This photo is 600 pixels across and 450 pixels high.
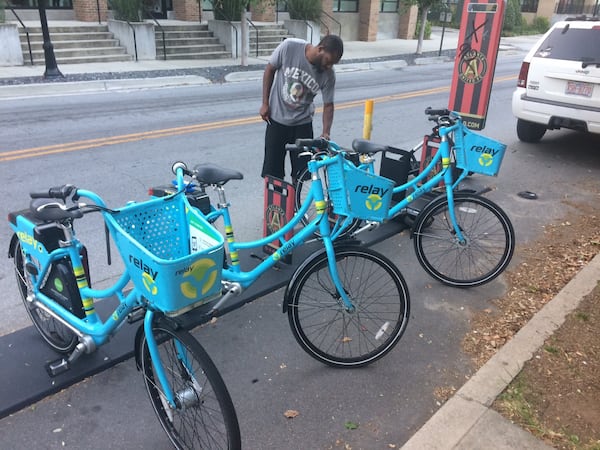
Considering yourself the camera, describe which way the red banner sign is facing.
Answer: facing the viewer

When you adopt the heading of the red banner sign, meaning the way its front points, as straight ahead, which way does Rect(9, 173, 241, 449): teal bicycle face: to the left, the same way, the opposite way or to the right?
to the left

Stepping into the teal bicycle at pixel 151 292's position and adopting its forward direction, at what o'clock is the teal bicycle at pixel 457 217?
the teal bicycle at pixel 457 217 is roughly at 10 o'clock from the teal bicycle at pixel 151 292.

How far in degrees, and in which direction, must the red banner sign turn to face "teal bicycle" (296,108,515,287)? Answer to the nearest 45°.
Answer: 0° — it already faces it

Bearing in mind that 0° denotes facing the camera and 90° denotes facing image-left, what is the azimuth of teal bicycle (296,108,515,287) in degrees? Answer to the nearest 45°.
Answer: approximately 315°

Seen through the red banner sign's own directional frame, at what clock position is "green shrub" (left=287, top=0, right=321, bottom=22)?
The green shrub is roughly at 5 o'clock from the red banner sign.

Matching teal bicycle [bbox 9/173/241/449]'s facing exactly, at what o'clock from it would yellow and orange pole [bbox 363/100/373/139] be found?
The yellow and orange pole is roughly at 9 o'clock from the teal bicycle.

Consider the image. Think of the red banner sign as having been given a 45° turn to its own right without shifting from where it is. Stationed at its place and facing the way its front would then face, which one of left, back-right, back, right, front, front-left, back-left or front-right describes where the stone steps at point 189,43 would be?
right

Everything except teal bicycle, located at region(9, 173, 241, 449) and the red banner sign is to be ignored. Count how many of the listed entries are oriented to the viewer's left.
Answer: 0

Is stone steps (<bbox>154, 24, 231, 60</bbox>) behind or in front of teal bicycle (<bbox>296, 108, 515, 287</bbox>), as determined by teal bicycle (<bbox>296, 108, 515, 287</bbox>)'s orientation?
behind

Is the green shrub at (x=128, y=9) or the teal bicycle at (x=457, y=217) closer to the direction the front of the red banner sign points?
the teal bicycle

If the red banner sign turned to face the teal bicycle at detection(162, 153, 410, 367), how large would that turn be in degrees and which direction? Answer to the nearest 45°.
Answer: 0° — it already faces it

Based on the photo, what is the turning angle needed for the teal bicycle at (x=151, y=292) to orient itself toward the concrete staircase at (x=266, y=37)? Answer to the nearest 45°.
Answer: approximately 135° to its left

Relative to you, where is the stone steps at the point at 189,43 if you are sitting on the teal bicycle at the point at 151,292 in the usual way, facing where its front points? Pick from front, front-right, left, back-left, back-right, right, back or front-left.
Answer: back-left

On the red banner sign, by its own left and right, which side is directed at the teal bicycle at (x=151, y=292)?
front

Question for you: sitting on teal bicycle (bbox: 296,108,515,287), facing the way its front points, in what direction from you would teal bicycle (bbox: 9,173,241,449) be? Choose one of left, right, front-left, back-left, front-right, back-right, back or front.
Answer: right

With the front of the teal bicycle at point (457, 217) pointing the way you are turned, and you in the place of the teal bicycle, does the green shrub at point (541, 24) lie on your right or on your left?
on your left

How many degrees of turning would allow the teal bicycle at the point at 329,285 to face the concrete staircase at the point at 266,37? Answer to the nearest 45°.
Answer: approximately 135° to its left
